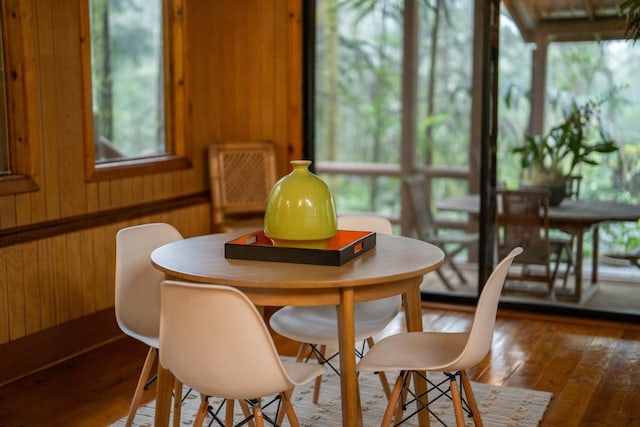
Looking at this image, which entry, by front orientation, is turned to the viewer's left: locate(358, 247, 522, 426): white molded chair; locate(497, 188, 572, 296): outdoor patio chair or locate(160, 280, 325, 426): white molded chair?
locate(358, 247, 522, 426): white molded chair

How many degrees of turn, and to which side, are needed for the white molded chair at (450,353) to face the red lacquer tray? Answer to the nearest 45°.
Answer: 0° — it already faces it

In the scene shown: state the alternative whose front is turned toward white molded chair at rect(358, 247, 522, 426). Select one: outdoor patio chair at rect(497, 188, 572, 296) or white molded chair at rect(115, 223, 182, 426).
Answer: white molded chair at rect(115, 223, 182, 426)

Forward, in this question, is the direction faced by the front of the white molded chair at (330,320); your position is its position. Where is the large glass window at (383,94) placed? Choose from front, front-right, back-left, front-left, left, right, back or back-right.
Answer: back-right

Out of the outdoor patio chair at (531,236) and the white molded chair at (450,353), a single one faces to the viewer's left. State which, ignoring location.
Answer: the white molded chair

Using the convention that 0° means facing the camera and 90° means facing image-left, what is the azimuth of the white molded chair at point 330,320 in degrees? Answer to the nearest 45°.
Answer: approximately 45°

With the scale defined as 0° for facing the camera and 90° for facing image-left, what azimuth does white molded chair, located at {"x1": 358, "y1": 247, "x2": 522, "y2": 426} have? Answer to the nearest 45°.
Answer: approximately 90°

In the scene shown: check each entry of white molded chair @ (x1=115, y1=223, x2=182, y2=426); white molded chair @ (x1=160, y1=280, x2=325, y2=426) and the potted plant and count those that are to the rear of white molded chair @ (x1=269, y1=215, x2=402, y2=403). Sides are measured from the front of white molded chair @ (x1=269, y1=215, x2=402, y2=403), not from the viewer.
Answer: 1
